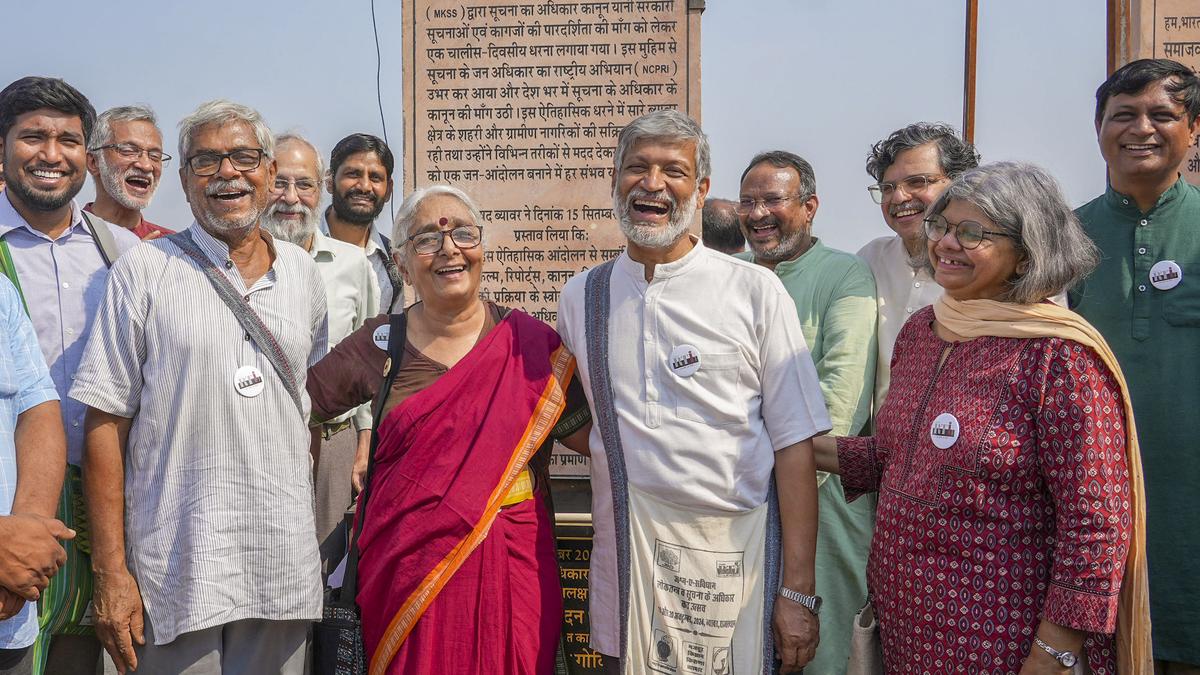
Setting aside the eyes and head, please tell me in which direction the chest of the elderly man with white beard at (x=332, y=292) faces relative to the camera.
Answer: toward the camera

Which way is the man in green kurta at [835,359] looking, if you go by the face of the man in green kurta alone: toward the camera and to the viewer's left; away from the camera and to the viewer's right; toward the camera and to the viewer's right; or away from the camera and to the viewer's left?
toward the camera and to the viewer's left

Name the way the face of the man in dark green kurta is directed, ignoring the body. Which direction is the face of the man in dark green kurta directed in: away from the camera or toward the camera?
toward the camera

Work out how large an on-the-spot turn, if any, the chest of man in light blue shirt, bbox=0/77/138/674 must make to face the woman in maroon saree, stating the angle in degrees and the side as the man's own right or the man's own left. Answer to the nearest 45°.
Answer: approximately 45° to the man's own left

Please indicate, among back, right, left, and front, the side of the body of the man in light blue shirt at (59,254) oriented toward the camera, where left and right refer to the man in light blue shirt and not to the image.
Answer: front

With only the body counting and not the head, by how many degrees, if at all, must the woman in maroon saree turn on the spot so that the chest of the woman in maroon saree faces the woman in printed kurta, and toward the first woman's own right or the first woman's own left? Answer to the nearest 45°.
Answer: approximately 45° to the first woman's own left

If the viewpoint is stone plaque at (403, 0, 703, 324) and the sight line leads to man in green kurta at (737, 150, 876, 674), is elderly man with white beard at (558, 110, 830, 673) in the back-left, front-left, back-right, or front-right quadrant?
front-right

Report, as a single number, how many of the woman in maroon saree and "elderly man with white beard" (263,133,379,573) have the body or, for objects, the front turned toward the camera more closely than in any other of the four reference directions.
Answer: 2

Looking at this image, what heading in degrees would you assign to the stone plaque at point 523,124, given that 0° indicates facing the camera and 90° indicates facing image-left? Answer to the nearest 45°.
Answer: approximately 0°

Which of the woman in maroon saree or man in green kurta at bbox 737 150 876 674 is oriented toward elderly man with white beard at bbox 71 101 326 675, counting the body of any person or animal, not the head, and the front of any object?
the man in green kurta

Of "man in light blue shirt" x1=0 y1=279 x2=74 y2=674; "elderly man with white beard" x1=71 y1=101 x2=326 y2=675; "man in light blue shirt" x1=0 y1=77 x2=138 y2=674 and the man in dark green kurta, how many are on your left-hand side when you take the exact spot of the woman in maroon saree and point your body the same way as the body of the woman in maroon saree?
1

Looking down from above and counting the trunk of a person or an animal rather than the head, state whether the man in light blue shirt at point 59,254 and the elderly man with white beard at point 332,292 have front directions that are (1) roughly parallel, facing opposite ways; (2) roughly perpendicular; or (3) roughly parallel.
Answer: roughly parallel

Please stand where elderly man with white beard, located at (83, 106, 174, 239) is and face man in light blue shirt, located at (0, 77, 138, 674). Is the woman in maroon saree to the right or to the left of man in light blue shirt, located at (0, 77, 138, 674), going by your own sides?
left

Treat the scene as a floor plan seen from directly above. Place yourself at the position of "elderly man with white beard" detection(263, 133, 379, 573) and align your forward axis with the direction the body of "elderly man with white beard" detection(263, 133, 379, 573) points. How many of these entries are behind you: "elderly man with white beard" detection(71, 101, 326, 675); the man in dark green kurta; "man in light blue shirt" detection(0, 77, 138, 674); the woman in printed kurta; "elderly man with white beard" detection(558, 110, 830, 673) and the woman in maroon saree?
0

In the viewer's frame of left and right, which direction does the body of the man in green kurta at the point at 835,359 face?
facing the viewer and to the left of the viewer

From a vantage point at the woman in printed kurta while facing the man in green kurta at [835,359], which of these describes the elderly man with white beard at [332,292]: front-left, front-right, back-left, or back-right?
front-left

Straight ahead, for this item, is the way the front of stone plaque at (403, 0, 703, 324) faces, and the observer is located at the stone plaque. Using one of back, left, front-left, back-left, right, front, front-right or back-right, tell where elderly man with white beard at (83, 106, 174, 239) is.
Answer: right

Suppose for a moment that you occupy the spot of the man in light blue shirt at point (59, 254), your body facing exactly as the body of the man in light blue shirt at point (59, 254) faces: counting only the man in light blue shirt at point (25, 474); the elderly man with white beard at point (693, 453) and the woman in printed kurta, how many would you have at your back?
0
